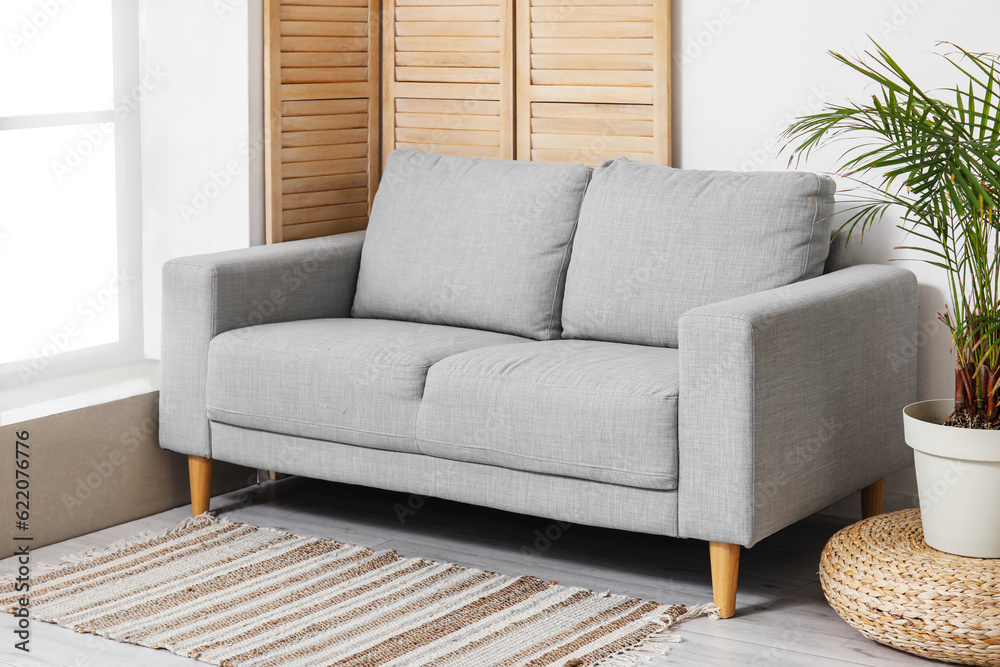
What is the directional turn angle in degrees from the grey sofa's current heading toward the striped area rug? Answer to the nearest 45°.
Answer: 0° — it already faces it

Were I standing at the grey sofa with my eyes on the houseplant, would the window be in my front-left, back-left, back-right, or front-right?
back-right

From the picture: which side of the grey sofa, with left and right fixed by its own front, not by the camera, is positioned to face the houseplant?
left

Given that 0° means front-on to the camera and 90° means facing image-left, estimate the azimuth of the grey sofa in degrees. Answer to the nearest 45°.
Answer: approximately 45°

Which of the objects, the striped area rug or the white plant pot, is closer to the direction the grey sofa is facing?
the striped area rug

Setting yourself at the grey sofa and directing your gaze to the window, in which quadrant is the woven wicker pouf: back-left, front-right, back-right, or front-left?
back-left

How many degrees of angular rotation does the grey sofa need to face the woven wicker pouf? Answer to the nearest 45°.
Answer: approximately 90° to its left

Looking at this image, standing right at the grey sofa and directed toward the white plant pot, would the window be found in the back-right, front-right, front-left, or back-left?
back-right
